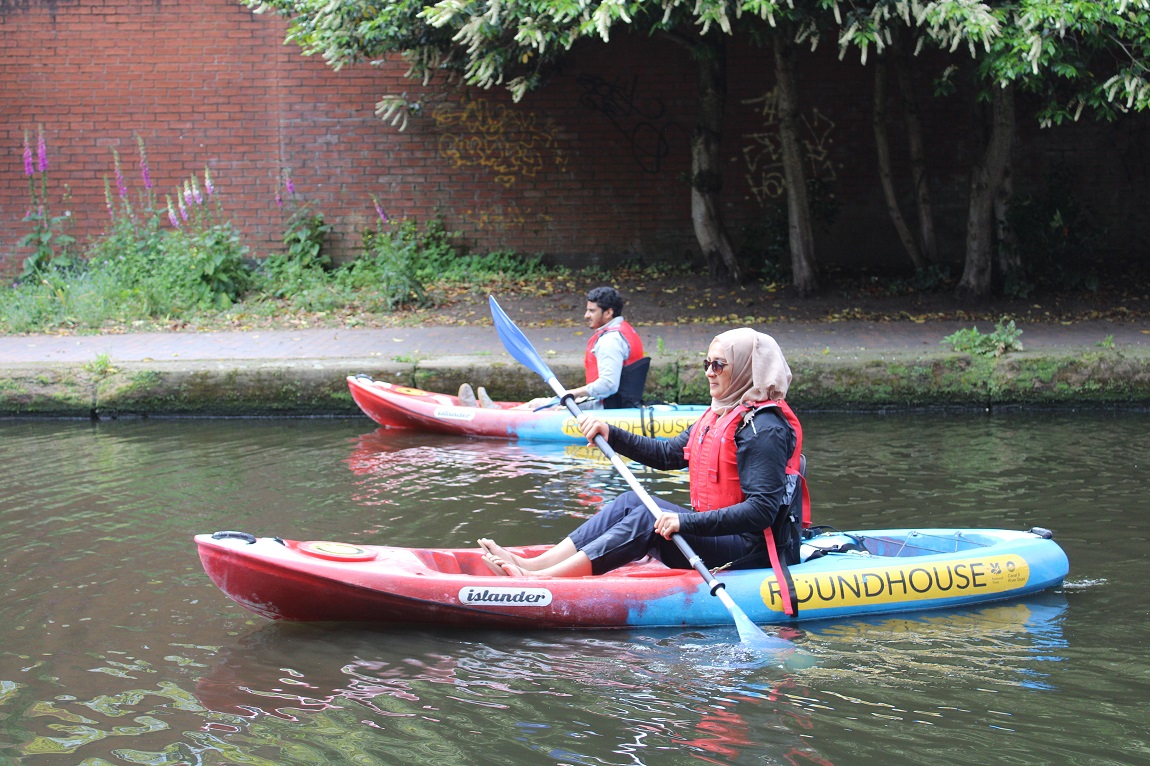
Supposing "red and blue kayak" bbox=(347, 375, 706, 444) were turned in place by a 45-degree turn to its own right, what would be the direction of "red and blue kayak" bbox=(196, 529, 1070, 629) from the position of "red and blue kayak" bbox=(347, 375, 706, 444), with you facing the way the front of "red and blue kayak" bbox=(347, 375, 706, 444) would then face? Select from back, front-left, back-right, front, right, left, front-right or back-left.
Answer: back-left

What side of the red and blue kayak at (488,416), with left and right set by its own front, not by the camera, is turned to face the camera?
left

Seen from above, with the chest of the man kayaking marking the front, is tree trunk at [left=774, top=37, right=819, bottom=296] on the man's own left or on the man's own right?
on the man's own right

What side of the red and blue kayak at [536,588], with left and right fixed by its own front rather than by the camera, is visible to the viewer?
left

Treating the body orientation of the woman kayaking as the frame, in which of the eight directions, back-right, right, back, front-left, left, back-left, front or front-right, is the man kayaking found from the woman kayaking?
right

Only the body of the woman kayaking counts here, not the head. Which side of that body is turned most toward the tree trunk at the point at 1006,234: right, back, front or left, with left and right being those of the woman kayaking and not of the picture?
right

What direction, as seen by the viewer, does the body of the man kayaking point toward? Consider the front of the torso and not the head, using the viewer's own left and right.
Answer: facing to the left of the viewer

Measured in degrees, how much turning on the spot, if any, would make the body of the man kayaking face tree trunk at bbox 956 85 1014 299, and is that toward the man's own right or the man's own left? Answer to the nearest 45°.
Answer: approximately 135° to the man's own right

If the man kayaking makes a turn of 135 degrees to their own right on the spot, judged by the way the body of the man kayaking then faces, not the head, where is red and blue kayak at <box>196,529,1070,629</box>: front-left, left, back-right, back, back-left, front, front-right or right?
back-right

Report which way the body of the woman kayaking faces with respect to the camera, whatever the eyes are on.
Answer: to the viewer's left

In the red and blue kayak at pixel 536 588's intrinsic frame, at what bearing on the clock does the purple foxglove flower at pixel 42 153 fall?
The purple foxglove flower is roughly at 2 o'clock from the red and blue kayak.
